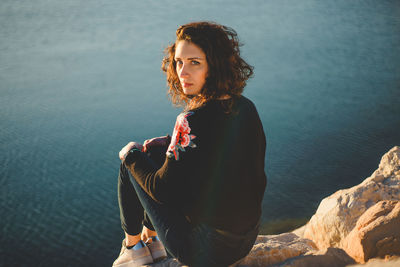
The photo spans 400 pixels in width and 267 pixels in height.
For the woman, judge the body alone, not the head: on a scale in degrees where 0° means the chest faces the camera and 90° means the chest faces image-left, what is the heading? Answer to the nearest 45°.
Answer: approximately 135°

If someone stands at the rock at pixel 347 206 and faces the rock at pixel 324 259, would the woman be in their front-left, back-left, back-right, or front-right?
front-right

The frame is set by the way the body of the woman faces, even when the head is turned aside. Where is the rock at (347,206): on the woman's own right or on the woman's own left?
on the woman's own right
